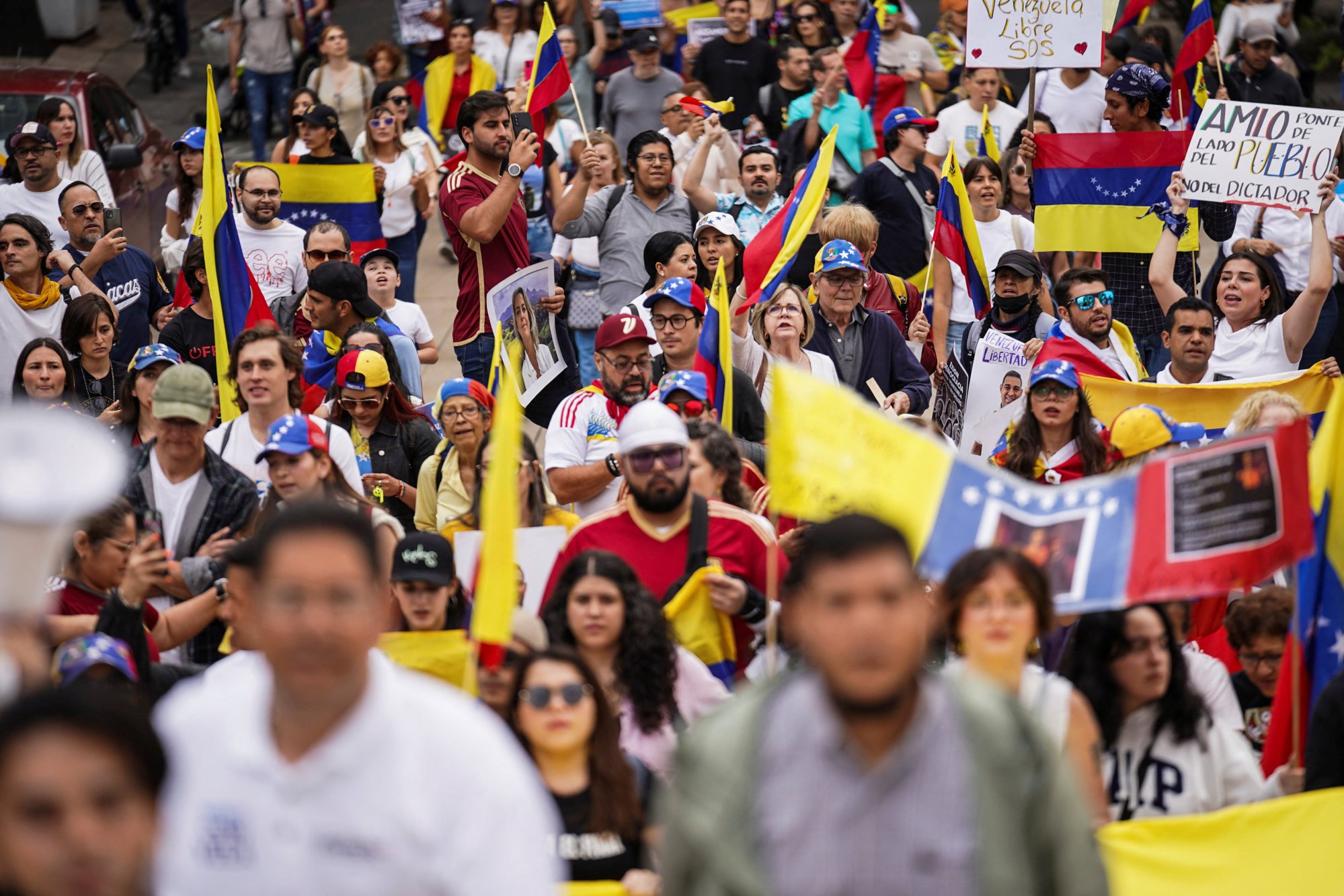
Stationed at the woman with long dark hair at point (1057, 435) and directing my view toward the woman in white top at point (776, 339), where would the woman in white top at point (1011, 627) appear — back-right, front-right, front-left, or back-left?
back-left

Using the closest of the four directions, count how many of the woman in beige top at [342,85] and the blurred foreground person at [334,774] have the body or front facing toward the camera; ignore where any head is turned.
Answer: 2

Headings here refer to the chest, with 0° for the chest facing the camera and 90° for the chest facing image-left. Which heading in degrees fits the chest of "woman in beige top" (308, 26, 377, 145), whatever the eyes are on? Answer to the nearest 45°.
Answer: approximately 0°

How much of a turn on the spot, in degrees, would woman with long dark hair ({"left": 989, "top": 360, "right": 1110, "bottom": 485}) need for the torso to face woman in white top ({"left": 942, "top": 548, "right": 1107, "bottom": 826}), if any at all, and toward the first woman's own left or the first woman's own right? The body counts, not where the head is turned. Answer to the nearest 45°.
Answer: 0° — they already face them
